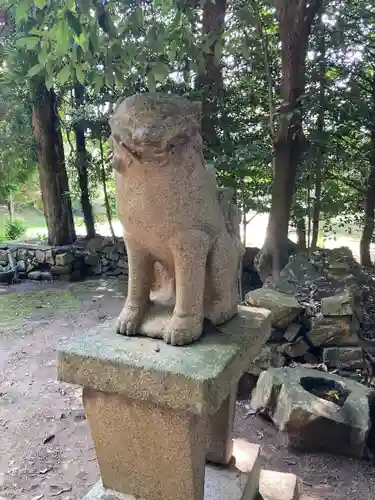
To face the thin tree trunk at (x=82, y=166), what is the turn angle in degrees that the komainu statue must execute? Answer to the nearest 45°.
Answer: approximately 135° to its right

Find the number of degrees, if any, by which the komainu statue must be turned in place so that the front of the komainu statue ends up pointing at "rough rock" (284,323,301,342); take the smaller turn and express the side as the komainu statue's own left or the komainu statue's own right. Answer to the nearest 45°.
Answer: approximately 180°

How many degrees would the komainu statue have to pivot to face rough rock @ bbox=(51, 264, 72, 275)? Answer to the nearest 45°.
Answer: approximately 135° to its right

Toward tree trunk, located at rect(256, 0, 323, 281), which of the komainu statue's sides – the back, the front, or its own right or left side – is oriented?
back

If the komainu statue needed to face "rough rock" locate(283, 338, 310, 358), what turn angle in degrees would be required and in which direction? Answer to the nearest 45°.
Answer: approximately 180°

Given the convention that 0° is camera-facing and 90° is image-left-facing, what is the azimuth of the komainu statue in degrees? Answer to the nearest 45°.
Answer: approximately 45°

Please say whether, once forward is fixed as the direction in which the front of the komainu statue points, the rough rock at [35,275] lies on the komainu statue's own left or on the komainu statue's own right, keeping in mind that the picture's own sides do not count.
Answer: on the komainu statue's own right

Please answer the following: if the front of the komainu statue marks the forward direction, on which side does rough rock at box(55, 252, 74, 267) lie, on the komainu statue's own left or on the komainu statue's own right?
on the komainu statue's own right
